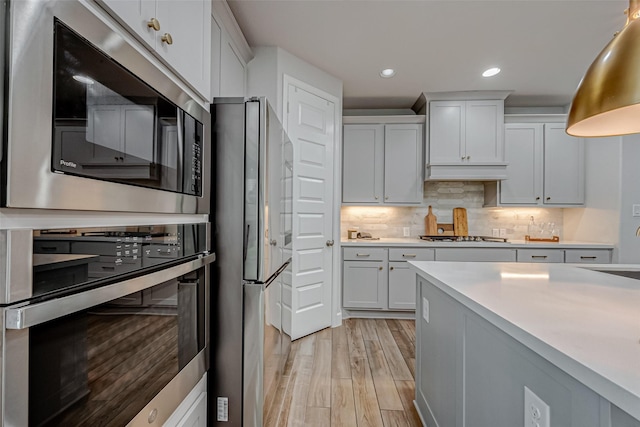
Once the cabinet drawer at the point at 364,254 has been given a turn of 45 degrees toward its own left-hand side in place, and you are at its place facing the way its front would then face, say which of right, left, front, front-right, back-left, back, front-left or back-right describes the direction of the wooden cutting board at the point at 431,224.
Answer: left

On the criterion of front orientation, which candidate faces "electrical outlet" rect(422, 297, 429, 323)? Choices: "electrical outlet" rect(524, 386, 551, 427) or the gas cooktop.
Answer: the gas cooktop

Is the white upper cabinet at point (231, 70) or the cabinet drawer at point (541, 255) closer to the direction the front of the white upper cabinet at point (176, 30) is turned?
the cabinet drawer

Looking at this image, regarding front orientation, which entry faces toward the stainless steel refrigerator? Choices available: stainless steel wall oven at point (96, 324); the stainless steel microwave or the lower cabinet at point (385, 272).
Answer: the lower cabinet

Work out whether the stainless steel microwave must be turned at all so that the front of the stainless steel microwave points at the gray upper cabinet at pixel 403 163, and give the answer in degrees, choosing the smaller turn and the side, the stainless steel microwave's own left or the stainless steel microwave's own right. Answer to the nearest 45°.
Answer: approximately 90° to the stainless steel microwave's own left

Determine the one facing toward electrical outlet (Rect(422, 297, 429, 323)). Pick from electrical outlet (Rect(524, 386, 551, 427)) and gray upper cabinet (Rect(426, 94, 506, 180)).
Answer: the gray upper cabinet

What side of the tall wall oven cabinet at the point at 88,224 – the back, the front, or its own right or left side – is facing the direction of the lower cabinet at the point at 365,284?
left

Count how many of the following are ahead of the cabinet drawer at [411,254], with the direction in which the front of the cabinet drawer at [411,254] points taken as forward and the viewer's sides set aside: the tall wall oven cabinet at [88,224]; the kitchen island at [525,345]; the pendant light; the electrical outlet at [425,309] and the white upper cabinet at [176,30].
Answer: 5

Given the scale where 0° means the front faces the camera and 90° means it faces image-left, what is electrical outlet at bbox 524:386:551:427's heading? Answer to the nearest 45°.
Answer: approximately 45°

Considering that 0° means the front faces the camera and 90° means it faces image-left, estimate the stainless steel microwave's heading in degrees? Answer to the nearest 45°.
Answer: approximately 315°

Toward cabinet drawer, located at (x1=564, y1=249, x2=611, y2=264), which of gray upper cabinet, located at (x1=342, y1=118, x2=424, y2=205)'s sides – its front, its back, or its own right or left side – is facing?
left

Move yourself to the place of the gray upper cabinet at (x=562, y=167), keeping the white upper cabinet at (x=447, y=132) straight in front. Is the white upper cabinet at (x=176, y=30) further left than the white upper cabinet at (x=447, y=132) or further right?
left
